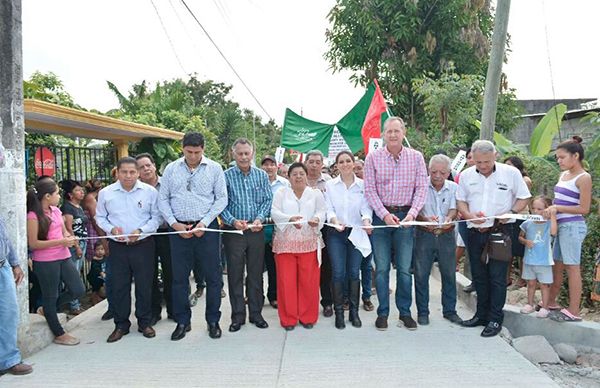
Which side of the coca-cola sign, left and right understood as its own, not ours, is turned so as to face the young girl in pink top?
front

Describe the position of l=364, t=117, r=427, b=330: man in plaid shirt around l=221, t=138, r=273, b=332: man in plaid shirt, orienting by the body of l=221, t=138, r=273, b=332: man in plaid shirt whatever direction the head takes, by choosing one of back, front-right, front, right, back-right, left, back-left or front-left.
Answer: left

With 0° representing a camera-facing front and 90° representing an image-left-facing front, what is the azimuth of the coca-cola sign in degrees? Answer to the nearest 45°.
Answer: approximately 0°

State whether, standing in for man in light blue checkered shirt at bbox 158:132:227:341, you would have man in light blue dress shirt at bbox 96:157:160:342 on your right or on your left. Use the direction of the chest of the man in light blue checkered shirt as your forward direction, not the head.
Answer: on your right

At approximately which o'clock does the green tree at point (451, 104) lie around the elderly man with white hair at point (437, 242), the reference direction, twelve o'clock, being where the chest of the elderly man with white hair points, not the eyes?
The green tree is roughly at 6 o'clock from the elderly man with white hair.

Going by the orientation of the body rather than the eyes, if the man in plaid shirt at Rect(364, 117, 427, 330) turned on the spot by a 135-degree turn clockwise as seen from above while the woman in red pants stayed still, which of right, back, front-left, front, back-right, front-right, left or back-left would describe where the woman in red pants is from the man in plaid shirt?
front-left

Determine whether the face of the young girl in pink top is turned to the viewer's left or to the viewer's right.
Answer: to the viewer's right

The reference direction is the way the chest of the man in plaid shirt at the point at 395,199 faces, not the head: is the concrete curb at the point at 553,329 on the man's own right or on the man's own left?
on the man's own left

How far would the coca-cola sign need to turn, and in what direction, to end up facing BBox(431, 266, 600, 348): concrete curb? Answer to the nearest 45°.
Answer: approximately 45° to its left
